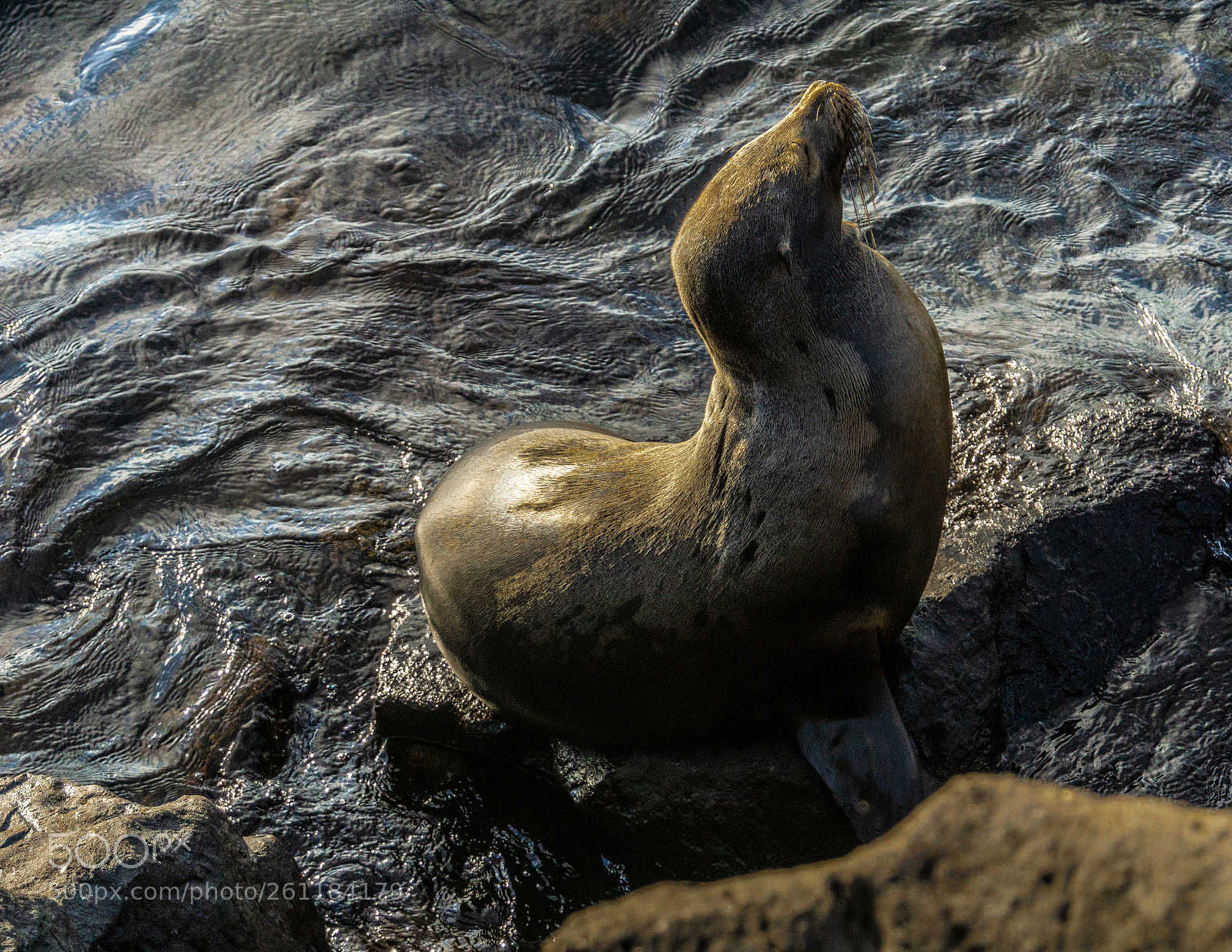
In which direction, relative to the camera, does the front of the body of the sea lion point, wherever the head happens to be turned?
to the viewer's right

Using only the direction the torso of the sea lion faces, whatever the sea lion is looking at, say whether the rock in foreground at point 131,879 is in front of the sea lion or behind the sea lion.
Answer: behind

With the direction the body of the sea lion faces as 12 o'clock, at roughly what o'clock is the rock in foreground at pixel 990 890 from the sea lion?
The rock in foreground is roughly at 3 o'clock from the sea lion.
